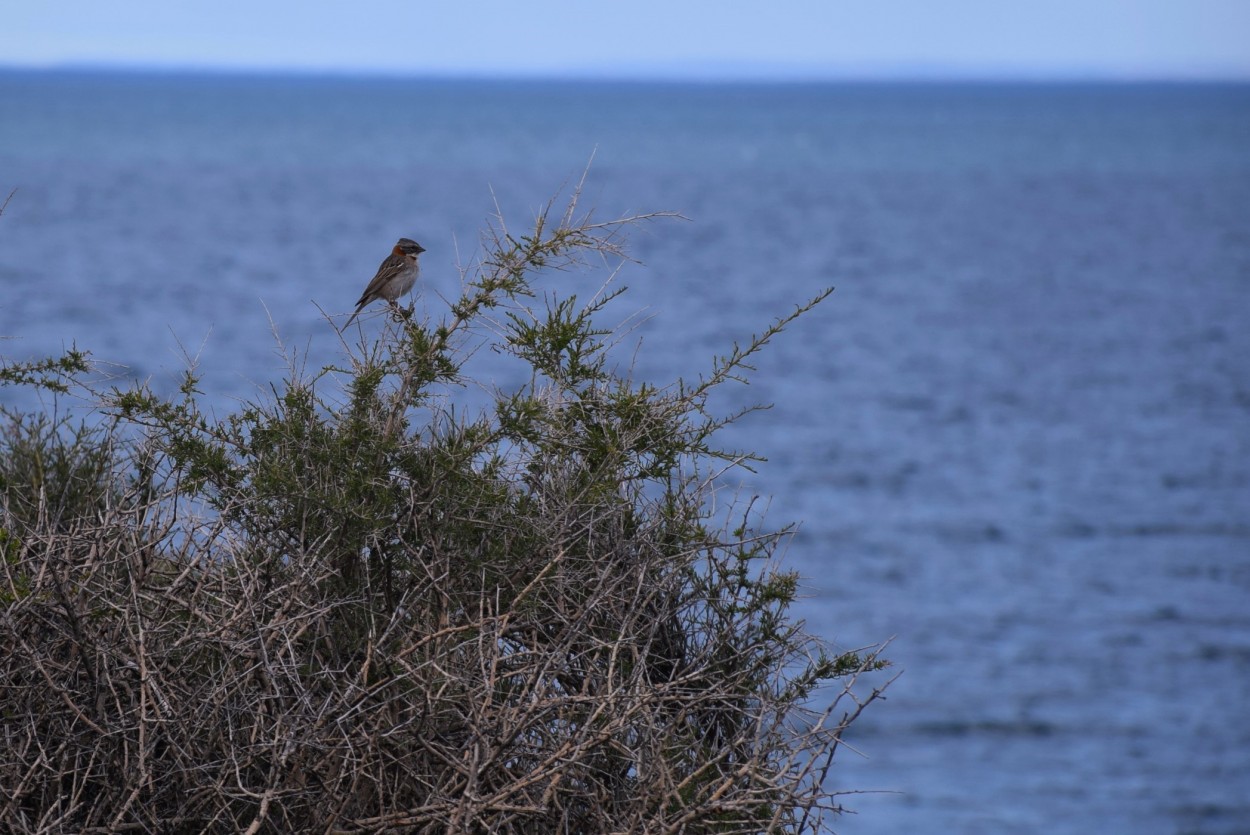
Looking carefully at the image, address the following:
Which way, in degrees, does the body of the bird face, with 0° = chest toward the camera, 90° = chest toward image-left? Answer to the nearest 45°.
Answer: approximately 270°
